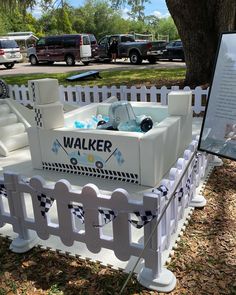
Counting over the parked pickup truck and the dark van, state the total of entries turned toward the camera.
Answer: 0

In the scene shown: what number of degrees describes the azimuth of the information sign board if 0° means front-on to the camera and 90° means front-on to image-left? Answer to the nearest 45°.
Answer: approximately 45°

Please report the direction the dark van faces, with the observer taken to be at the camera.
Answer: facing away from the viewer and to the left of the viewer

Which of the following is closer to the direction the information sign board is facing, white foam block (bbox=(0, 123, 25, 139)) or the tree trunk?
the white foam block

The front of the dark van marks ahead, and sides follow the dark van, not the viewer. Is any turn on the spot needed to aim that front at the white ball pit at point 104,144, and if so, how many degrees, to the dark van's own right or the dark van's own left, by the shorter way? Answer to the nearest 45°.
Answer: approximately 135° to the dark van's own left

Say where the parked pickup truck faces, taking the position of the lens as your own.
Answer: facing away from the viewer and to the left of the viewer

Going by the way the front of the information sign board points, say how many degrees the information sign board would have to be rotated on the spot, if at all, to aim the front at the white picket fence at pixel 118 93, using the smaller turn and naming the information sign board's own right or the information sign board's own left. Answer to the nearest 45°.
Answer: approximately 90° to the information sign board's own right
